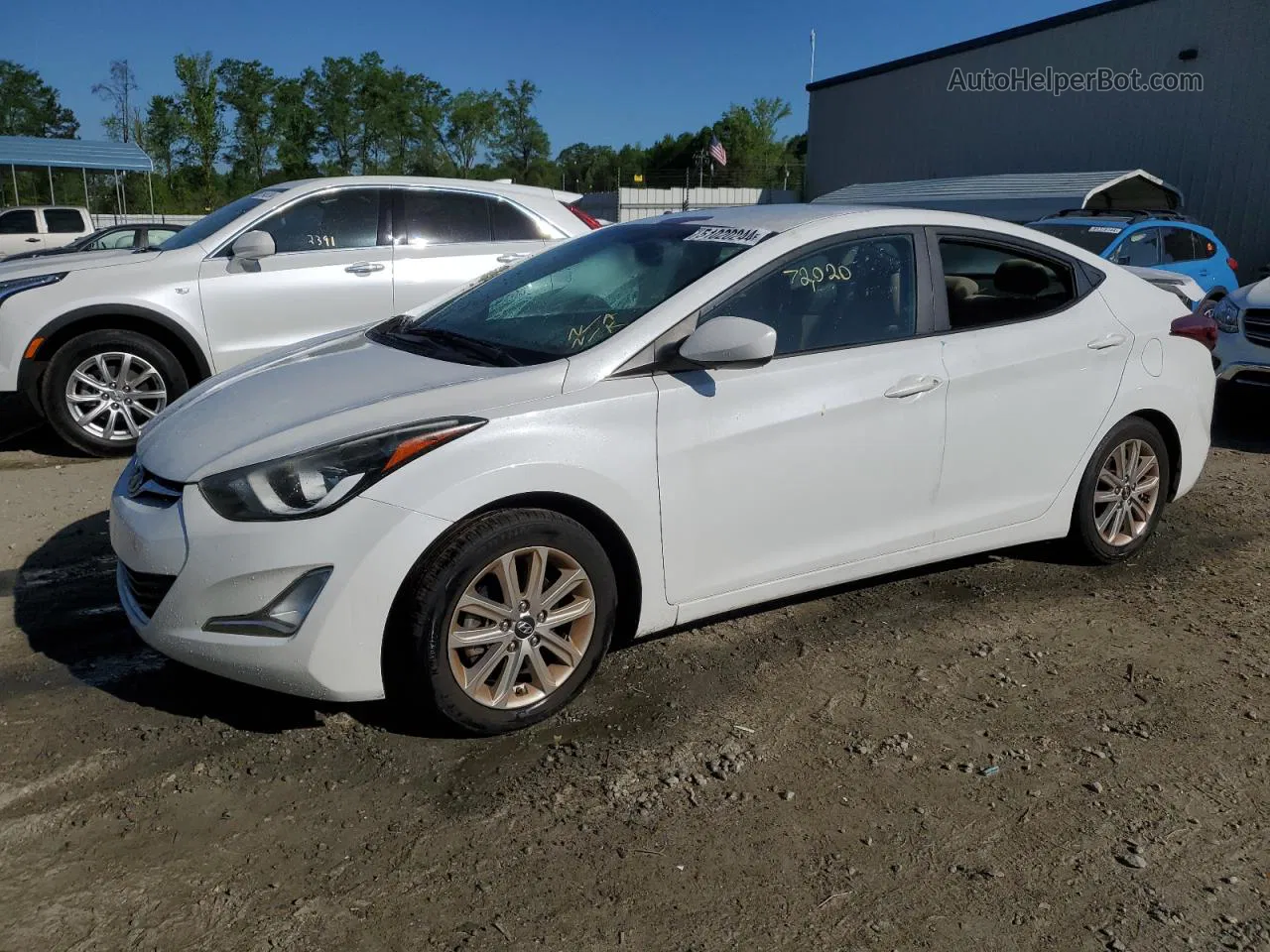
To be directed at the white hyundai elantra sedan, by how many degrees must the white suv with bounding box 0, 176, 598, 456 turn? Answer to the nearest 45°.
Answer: approximately 90° to its left

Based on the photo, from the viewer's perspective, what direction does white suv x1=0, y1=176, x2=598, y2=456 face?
to the viewer's left

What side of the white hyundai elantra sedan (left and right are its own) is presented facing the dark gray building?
back

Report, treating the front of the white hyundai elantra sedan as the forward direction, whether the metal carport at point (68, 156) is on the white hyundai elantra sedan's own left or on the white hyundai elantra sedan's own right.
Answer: on the white hyundai elantra sedan's own right

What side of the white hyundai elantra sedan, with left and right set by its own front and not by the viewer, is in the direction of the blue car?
back

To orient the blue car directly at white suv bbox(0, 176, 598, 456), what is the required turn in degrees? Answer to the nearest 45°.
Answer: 0° — it already faces it

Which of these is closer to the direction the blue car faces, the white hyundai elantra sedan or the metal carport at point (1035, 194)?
the white hyundai elantra sedan

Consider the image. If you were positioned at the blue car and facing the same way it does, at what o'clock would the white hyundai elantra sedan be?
The white hyundai elantra sedan is roughly at 11 o'clock from the blue car.

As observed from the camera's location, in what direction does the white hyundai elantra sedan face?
facing the viewer and to the left of the viewer
